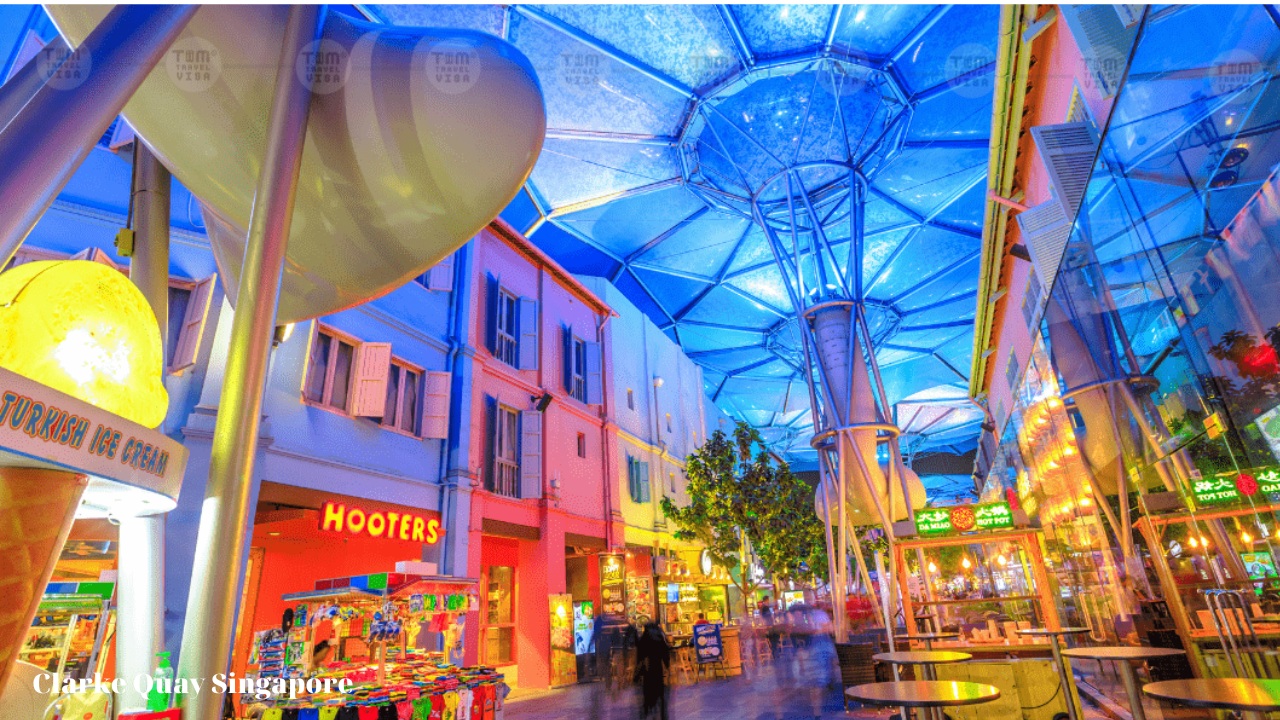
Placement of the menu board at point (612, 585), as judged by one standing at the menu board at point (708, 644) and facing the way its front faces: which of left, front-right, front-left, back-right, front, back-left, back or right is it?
back-right

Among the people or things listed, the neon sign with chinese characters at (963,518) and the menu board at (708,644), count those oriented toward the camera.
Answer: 2

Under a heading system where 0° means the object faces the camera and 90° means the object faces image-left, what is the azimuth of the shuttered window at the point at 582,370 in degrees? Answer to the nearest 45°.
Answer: approximately 315°

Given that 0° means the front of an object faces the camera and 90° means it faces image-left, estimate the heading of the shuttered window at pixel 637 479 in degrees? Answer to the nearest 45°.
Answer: approximately 315°

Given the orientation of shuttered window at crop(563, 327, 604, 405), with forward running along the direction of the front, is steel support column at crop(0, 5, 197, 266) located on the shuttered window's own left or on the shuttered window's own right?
on the shuttered window's own right

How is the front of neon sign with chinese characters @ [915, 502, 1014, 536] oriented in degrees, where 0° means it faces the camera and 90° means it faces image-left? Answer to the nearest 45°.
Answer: approximately 0°
